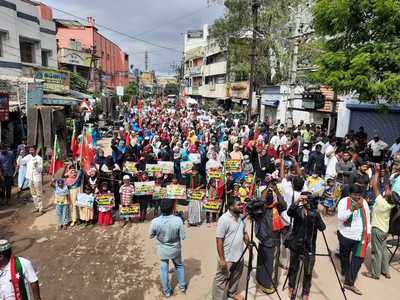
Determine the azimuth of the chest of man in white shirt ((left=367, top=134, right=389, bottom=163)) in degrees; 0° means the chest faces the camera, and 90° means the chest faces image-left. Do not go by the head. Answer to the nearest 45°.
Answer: approximately 0°

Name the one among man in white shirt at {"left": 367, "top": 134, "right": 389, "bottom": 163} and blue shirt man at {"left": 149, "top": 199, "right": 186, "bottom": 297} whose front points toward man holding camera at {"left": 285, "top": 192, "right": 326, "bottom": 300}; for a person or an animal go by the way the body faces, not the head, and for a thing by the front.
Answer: the man in white shirt

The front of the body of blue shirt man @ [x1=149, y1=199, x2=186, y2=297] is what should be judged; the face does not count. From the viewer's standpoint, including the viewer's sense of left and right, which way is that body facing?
facing away from the viewer

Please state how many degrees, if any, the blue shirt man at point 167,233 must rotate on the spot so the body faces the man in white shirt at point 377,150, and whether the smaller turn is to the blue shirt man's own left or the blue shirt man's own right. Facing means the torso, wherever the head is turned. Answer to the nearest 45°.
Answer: approximately 45° to the blue shirt man's own right

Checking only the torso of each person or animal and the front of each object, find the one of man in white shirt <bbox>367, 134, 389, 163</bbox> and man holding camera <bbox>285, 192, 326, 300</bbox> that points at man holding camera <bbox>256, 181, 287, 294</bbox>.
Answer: the man in white shirt
